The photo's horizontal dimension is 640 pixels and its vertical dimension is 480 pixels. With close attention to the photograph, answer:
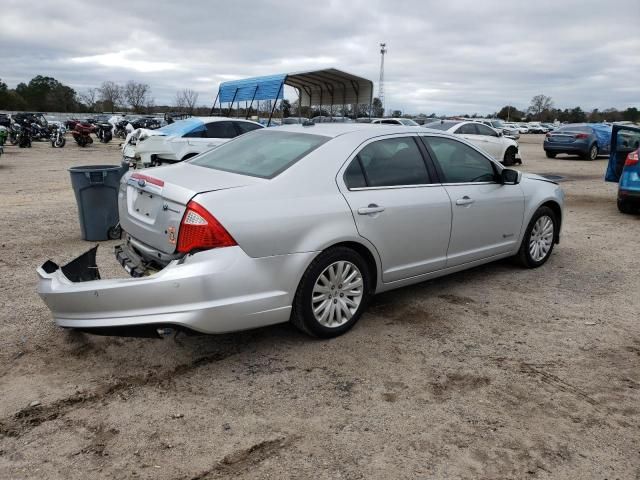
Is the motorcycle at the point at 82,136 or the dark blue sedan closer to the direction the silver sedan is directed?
the dark blue sedan

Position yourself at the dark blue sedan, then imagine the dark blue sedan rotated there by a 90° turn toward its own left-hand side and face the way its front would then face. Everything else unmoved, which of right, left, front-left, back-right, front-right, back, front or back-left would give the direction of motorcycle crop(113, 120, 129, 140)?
front-left

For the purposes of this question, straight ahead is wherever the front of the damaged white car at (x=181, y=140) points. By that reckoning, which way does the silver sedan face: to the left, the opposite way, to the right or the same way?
the opposite way

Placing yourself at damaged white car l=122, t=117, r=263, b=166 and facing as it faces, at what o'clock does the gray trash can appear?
The gray trash can is roughly at 11 o'clock from the damaged white car.

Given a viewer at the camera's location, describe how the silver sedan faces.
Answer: facing away from the viewer and to the right of the viewer

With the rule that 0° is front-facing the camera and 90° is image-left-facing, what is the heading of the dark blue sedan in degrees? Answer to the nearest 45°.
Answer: approximately 225°

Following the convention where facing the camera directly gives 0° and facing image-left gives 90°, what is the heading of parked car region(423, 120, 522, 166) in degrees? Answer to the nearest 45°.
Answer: approximately 225°

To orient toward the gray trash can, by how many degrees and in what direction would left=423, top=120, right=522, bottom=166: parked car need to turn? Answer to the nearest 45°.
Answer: approximately 135° to its right

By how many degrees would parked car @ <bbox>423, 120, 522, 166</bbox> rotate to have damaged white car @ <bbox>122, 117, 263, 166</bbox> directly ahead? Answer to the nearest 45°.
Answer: approximately 180°

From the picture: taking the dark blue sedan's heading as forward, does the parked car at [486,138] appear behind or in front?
behind

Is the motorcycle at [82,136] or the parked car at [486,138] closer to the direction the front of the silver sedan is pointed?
the parked car
